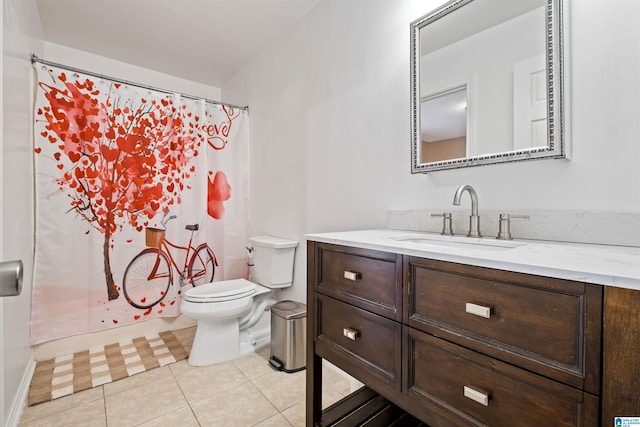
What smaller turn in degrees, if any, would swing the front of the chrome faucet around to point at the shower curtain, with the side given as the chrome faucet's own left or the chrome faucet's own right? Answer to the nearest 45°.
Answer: approximately 45° to the chrome faucet's own right

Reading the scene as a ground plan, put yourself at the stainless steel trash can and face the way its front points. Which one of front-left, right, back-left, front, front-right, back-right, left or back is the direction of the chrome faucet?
left

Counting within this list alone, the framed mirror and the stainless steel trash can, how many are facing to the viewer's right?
0

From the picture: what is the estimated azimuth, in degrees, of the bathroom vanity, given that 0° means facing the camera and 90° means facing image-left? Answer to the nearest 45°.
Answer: approximately 45°

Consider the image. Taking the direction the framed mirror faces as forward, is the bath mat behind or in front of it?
in front

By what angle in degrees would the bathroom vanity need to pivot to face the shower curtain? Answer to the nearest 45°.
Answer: approximately 45° to its right

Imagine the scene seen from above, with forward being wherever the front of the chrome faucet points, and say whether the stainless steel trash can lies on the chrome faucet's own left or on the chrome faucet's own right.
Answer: on the chrome faucet's own right

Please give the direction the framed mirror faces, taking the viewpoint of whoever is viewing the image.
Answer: facing the viewer and to the left of the viewer

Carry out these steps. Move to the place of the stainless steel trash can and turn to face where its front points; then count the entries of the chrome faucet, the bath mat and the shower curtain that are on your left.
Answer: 1

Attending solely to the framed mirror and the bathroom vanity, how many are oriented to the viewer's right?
0
